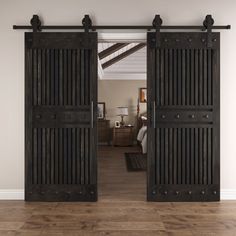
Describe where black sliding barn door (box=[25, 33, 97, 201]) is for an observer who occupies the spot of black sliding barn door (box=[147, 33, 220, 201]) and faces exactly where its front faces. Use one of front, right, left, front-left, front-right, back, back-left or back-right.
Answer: right

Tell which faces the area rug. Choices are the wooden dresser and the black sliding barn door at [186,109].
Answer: the wooden dresser

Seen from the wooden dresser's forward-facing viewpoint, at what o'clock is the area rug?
The area rug is roughly at 12 o'clock from the wooden dresser.

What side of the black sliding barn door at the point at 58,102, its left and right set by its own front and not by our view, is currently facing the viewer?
front

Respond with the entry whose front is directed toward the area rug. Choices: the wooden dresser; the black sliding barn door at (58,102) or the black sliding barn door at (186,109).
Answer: the wooden dresser

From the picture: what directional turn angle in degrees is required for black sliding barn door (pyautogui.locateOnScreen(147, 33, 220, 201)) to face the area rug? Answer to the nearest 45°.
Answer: approximately 180°

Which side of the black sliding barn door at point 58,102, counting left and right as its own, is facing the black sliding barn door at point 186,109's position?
left

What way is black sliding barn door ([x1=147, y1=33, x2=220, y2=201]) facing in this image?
toward the camera

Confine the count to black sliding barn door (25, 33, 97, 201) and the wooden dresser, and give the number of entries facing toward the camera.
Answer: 2

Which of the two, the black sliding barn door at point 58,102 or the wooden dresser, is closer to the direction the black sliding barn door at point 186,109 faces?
the black sliding barn door

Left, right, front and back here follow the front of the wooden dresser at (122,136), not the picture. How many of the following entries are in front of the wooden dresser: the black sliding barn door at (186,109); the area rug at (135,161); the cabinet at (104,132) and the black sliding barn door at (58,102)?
3

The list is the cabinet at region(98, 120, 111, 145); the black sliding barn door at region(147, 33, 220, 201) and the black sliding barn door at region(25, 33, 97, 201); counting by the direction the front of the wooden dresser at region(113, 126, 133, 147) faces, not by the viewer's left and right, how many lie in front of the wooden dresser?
2

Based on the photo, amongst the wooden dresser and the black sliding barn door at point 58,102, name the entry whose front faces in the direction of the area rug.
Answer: the wooden dresser

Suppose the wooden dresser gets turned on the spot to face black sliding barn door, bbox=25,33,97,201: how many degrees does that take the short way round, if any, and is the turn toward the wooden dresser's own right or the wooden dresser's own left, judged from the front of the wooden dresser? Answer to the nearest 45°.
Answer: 0° — it already faces it

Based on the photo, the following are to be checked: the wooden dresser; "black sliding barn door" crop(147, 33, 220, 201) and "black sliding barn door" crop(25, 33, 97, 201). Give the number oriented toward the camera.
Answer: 3

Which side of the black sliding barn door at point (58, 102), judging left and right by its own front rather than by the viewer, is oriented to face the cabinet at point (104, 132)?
back

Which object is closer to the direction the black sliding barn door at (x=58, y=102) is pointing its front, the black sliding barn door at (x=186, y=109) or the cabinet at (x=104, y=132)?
the black sliding barn door
